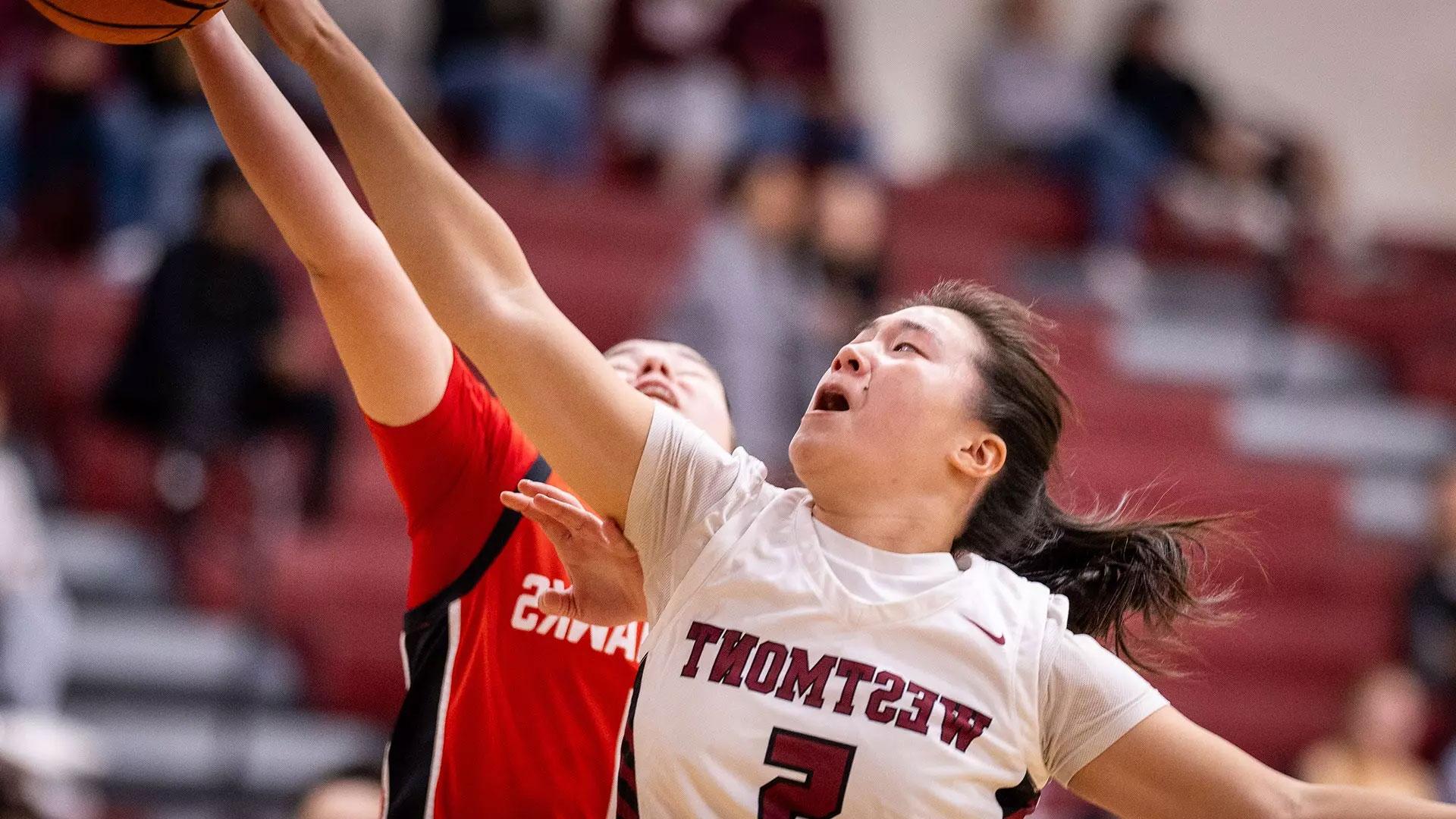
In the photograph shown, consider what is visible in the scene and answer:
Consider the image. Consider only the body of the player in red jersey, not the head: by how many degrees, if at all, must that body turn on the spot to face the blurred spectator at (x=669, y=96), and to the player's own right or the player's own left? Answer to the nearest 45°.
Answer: approximately 135° to the player's own left

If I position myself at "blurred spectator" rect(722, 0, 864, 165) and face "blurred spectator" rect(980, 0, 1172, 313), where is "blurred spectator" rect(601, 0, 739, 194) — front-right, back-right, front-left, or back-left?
back-right

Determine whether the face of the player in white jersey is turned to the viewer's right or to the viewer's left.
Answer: to the viewer's left

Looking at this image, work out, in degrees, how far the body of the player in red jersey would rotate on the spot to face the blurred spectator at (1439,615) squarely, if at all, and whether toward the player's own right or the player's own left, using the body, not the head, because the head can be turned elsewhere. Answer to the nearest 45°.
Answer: approximately 90° to the player's own left

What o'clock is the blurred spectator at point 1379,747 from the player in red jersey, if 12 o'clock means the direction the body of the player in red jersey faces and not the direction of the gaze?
The blurred spectator is roughly at 9 o'clock from the player in red jersey.

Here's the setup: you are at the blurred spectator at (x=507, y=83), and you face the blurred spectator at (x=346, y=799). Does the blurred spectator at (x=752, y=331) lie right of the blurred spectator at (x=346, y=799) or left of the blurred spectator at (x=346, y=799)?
left

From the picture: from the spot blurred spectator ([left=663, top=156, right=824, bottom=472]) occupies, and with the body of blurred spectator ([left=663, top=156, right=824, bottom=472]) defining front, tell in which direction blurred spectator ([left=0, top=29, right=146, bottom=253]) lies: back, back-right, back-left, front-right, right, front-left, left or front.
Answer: back-right

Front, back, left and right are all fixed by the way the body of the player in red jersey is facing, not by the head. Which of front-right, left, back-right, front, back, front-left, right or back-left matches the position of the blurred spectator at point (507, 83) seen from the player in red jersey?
back-left

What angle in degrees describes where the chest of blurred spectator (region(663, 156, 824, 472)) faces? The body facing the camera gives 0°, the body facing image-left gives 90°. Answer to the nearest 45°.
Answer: approximately 315°

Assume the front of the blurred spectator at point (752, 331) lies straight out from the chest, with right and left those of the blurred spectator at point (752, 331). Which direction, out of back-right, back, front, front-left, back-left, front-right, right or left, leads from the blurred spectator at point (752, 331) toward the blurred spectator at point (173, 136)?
back-right

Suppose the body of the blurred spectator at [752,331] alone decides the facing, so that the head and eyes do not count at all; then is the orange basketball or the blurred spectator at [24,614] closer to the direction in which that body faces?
the orange basketball

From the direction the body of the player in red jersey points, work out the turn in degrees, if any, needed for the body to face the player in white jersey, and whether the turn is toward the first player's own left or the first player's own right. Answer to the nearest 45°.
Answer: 0° — they already face them
